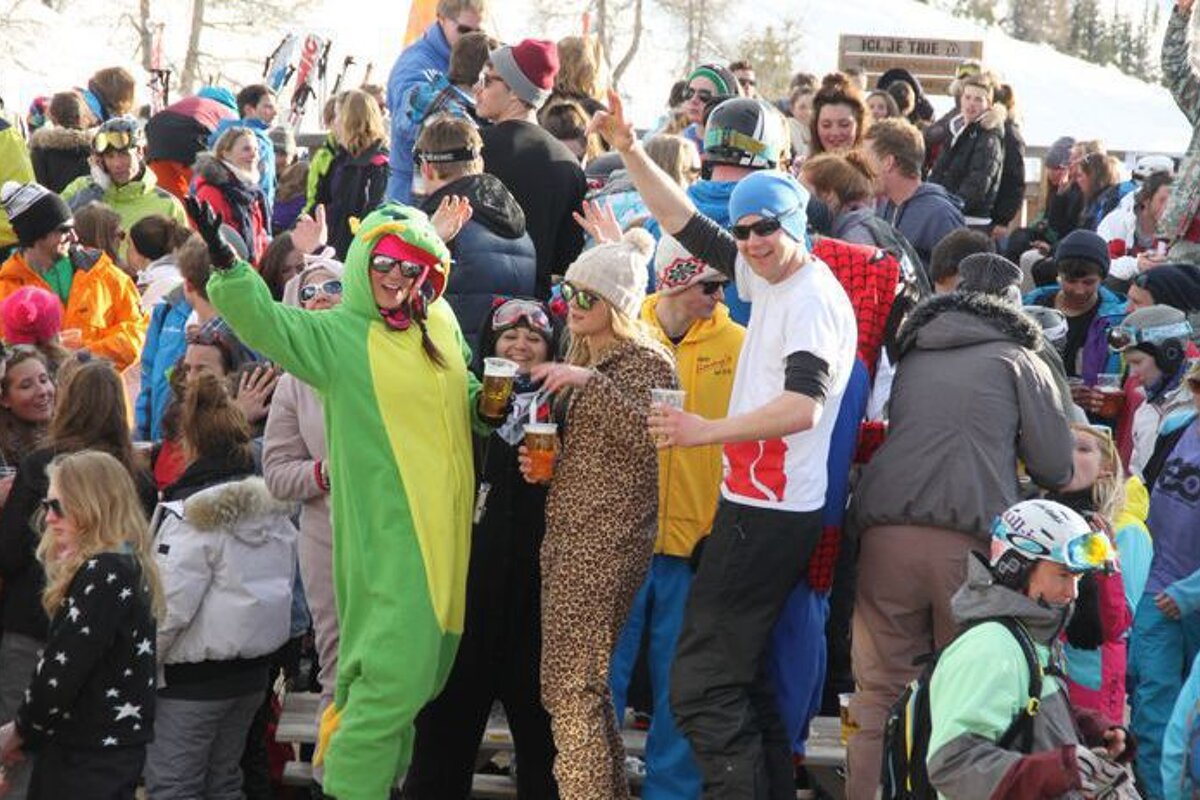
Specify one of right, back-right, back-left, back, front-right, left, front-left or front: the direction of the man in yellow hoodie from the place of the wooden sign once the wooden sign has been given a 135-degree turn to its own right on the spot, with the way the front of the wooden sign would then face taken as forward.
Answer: back-left

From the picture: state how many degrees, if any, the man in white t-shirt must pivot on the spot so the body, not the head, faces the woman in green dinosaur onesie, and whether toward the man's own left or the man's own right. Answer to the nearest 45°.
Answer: approximately 45° to the man's own right

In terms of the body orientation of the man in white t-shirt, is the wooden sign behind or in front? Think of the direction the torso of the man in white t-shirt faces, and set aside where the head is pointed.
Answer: behind

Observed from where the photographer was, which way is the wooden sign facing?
facing the viewer

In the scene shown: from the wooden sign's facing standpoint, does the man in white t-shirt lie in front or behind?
in front

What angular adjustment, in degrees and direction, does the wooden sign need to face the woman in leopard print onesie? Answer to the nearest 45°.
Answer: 0° — it already faces them

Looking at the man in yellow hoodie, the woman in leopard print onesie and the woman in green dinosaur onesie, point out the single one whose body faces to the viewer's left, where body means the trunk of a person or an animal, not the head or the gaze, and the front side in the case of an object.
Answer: the woman in leopard print onesie

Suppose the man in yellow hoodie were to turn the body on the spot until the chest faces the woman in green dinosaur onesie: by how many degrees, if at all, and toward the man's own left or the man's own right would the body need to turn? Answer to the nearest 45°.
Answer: approximately 90° to the man's own right

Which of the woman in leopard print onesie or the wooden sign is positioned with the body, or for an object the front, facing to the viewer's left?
the woman in leopard print onesie

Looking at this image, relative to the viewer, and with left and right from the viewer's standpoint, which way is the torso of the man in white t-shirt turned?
facing the viewer and to the left of the viewer

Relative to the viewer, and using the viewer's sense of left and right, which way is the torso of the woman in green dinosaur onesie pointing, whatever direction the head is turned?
facing the viewer and to the right of the viewer
